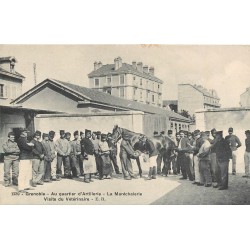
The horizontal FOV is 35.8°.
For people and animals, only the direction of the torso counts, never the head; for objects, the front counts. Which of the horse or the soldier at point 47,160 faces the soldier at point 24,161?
the horse

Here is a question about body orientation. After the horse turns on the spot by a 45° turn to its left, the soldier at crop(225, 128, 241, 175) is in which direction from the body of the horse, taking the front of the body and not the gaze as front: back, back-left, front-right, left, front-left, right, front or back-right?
back-left

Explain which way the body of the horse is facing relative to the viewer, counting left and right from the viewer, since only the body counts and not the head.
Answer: facing to the left of the viewer

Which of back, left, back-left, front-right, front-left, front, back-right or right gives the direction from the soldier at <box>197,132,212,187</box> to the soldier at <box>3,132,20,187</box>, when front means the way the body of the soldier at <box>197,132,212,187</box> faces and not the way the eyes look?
front-right

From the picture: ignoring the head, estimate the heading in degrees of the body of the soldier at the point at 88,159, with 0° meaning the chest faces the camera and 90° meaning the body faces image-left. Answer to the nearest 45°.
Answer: approximately 315°

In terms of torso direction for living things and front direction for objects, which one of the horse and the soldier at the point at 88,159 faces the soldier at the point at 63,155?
the horse

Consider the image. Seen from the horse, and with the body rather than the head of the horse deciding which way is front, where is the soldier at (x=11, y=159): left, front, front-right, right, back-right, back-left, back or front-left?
front

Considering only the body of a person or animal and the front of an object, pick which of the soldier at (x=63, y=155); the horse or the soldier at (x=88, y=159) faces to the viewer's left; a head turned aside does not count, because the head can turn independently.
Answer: the horse

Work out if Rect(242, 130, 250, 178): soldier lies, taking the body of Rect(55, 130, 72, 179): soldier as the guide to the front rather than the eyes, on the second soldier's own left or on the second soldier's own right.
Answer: on the second soldier's own left

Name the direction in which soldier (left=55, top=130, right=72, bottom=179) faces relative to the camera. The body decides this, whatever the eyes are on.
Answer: toward the camera

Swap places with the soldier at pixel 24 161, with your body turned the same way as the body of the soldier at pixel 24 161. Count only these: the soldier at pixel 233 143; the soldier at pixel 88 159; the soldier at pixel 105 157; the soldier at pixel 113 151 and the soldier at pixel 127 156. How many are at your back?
0
